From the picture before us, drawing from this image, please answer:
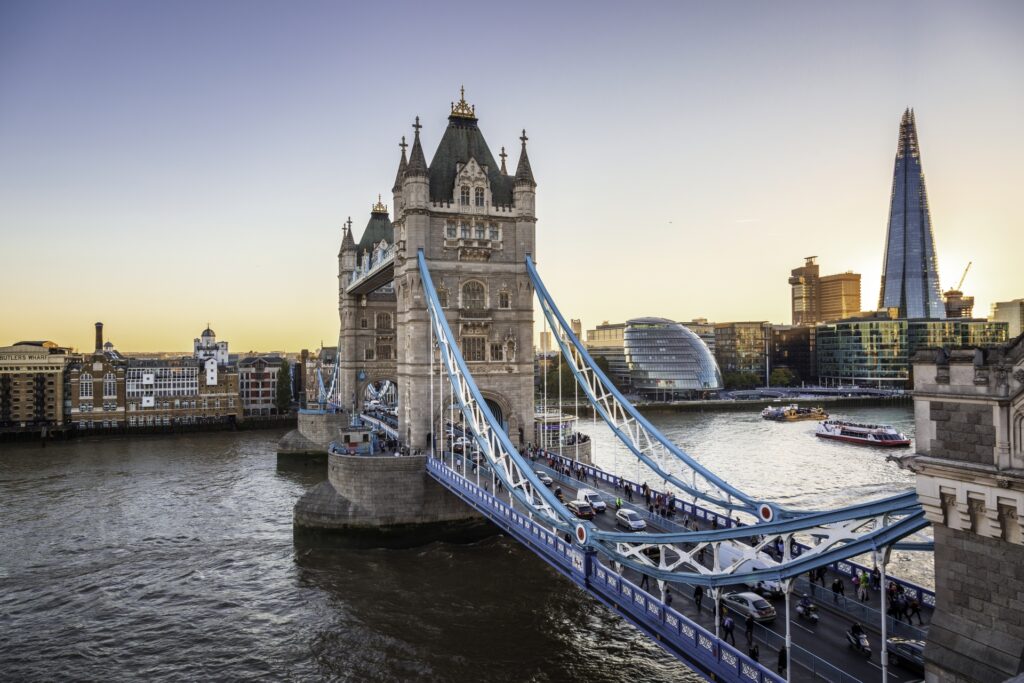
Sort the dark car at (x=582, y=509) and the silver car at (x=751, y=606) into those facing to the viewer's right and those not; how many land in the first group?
0

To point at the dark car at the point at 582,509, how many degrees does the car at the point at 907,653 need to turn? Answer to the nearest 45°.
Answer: approximately 180°

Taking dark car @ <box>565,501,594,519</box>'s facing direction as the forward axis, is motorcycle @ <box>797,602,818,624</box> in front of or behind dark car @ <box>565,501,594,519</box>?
behind

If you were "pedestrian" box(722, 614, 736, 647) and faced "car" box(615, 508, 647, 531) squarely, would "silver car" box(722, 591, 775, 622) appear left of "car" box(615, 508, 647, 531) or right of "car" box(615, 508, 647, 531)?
right

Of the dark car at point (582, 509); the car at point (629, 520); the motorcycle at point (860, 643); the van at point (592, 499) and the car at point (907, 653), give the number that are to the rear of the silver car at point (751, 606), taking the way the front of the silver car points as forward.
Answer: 2

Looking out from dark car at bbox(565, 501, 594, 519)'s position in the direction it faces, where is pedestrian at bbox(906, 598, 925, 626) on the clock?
The pedestrian is roughly at 6 o'clock from the dark car.

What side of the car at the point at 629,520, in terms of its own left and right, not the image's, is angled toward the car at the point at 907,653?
front

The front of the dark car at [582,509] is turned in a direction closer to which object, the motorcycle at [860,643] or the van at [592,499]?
the van

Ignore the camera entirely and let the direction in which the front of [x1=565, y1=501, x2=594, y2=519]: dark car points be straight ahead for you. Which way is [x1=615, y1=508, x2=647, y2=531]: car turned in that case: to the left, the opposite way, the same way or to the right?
the opposite way

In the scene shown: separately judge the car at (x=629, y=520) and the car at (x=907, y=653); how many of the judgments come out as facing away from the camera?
0
